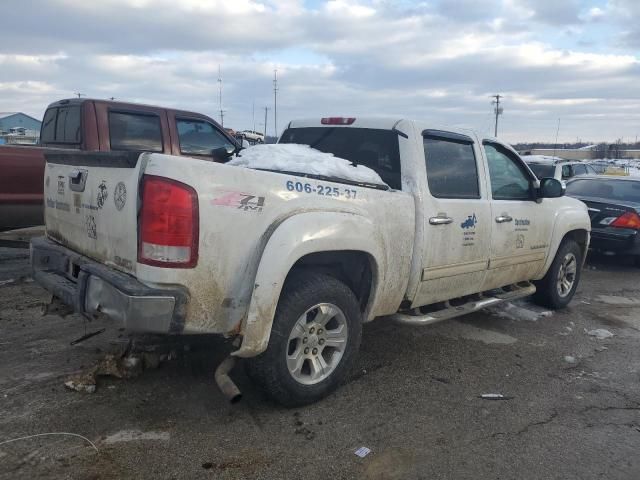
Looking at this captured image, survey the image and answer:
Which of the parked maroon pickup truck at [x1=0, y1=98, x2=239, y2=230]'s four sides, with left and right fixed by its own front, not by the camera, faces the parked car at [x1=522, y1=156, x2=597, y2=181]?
front

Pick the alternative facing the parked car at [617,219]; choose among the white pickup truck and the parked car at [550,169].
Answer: the white pickup truck

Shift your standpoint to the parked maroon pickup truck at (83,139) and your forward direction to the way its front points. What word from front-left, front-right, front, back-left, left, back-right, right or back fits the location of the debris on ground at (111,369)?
back-right

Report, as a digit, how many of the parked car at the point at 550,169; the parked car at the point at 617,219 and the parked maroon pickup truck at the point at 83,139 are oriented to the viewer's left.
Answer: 0

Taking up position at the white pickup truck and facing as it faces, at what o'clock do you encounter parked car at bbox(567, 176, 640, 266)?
The parked car is roughly at 12 o'clock from the white pickup truck.

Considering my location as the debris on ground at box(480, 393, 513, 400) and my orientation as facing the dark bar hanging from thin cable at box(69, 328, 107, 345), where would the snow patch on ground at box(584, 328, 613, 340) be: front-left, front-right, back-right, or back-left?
back-right

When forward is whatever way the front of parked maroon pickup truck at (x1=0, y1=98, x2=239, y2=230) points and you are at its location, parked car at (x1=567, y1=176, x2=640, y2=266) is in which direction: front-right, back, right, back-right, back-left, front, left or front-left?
front-right

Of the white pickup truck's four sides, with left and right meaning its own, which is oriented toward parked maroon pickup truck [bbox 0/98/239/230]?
left
